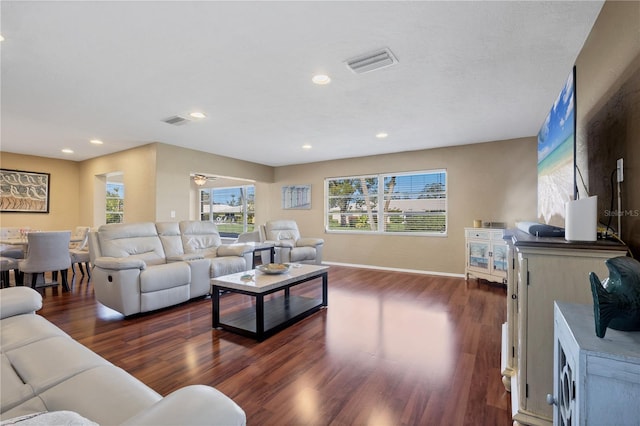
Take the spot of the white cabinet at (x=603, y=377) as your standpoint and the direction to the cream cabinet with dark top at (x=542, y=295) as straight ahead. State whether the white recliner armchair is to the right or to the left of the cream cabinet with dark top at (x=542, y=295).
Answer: left

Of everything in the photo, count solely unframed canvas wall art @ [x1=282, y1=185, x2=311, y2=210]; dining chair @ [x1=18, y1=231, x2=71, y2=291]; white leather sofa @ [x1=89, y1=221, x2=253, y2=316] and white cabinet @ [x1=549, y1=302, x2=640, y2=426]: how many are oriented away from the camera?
1

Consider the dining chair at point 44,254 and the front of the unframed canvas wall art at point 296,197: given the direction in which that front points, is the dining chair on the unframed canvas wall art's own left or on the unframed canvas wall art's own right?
on the unframed canvas wall art's own right

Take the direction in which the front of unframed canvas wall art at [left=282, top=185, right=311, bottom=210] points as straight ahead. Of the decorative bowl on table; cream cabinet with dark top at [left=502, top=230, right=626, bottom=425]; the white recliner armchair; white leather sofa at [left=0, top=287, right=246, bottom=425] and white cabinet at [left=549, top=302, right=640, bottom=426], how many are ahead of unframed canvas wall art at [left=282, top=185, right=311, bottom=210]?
5

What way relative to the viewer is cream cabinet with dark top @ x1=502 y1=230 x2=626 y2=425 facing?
to the viewer's left

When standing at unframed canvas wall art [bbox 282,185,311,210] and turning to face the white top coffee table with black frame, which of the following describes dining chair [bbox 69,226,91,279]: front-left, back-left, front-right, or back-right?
front-right

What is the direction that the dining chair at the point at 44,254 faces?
away from the camera

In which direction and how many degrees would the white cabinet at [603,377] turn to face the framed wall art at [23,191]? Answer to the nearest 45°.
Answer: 0° — it already faces it

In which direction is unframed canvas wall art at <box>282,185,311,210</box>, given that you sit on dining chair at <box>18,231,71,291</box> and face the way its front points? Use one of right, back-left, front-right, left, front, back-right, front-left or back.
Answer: right

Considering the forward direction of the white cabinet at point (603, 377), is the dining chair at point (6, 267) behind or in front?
in front

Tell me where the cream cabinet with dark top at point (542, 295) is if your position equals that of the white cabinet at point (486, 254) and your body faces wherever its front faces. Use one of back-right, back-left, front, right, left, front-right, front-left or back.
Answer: front-left

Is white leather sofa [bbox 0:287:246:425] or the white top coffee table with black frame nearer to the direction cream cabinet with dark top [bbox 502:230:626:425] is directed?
the white top coffee table with black frame

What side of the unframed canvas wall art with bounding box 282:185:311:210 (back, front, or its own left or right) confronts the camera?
front

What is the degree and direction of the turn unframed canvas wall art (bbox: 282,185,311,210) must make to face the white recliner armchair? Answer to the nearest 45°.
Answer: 0° — it already faces it

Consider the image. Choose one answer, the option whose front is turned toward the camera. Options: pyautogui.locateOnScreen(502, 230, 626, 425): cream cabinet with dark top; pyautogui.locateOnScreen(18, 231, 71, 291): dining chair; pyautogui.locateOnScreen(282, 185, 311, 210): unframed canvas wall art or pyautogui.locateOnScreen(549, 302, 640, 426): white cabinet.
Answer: the unframed canvas wall art

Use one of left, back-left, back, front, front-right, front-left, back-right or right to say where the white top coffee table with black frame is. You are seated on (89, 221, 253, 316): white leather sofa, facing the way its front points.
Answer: front

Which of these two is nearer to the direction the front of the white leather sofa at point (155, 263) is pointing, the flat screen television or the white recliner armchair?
the flat screen television

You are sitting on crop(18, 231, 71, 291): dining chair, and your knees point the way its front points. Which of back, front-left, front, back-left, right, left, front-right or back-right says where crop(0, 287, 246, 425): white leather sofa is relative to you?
back

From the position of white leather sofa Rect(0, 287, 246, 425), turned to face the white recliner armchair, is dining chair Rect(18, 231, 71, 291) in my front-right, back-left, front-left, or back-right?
front-left

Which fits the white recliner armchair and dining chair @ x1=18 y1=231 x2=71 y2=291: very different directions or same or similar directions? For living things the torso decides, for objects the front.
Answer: very different directions

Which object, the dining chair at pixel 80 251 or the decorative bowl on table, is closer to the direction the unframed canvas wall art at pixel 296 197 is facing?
the decorative bowl on table

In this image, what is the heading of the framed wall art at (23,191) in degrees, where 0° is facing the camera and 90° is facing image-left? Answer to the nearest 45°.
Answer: approximately 315°
